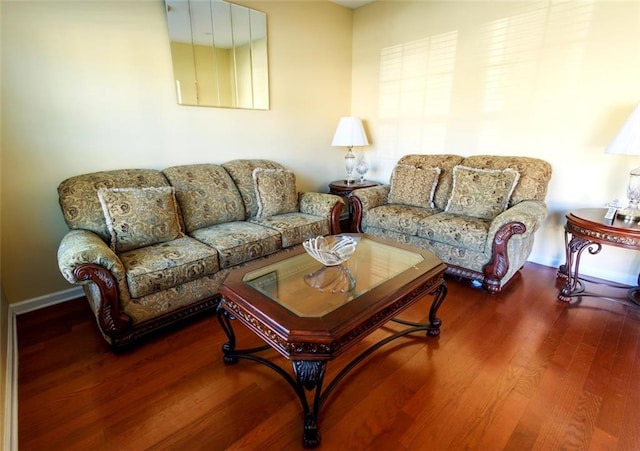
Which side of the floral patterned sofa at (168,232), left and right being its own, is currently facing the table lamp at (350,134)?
left

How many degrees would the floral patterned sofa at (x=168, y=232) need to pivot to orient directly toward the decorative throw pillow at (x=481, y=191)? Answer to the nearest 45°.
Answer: approximately 45° to its left

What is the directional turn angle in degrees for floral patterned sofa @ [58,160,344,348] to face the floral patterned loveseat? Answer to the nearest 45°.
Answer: approximately 45° to its left

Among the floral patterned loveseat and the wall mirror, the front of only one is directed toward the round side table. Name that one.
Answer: the wall mirror

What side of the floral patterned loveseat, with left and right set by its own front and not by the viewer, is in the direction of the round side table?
left

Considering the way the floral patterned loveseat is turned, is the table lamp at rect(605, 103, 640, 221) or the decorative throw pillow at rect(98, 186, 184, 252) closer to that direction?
the decorative throw pillow

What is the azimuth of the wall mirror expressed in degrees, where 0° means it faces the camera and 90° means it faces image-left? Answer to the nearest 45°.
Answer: approximately 315°

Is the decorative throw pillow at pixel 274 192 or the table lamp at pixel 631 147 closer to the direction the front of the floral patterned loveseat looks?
the decorative throw pillow
